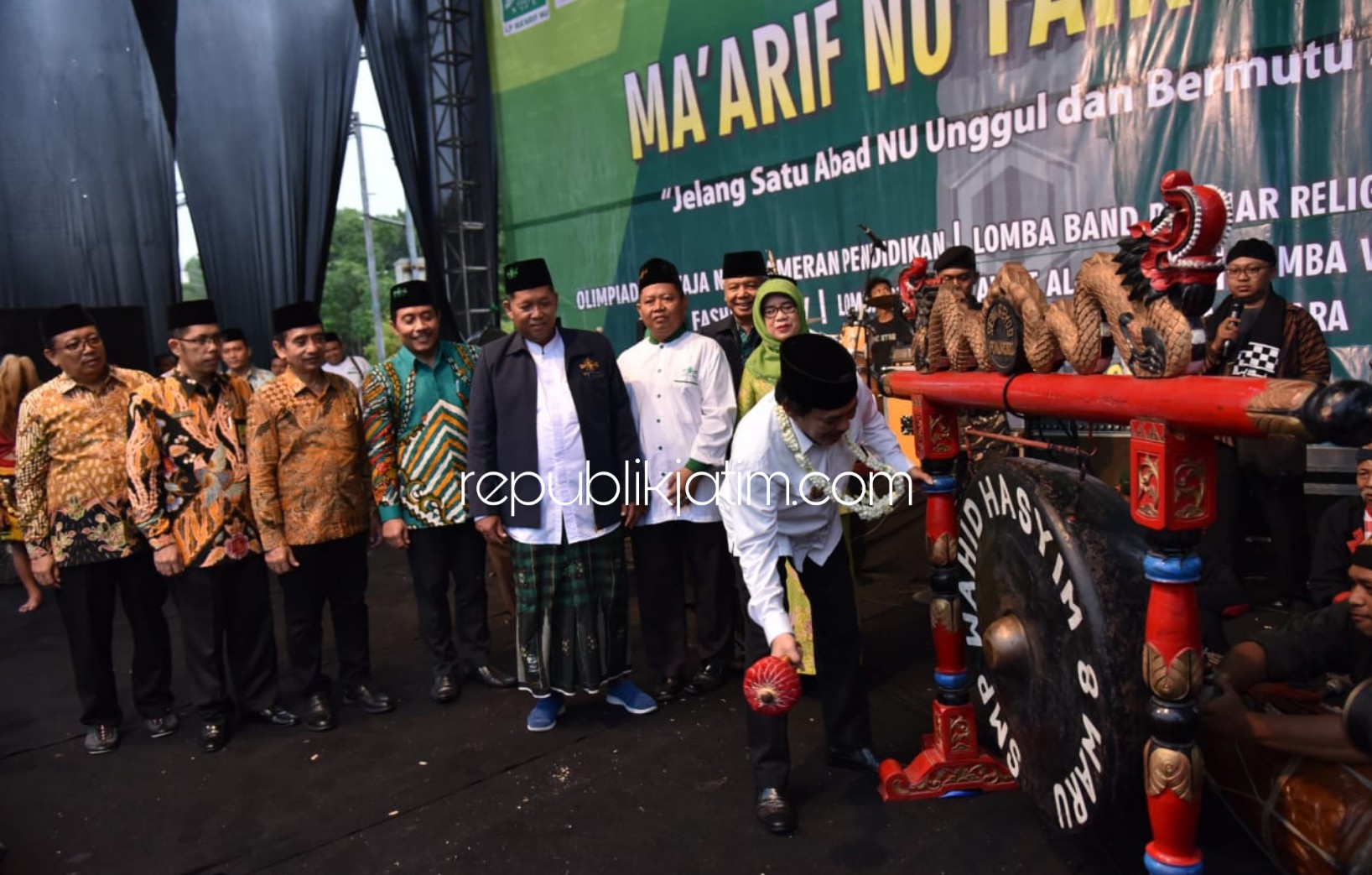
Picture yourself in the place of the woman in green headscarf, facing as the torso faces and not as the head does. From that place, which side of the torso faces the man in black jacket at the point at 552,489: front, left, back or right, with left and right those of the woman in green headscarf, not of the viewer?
right

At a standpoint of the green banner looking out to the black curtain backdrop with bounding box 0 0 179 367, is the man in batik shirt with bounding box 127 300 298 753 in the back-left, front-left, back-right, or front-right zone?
front-left

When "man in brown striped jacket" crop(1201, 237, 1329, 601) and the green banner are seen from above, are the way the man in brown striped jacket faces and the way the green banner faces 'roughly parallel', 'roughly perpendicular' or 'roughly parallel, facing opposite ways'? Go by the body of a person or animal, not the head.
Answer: roughly parallel

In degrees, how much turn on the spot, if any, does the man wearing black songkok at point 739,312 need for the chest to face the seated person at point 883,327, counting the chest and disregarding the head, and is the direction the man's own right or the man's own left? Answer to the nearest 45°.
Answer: approximately 135° to the man's own left

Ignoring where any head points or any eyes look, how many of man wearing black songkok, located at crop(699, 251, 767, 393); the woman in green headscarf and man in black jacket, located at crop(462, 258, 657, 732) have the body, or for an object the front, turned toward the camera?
3

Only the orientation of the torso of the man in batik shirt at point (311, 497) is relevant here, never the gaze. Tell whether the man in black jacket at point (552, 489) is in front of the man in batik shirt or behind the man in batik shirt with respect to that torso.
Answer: in front

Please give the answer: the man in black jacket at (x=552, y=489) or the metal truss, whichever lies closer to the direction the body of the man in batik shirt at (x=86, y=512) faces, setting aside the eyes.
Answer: the man in black jacket

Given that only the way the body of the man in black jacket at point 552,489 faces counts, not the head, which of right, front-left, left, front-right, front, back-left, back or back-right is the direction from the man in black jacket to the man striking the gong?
front-left

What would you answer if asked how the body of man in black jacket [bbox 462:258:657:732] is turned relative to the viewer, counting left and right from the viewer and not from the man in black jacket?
facing the viewer

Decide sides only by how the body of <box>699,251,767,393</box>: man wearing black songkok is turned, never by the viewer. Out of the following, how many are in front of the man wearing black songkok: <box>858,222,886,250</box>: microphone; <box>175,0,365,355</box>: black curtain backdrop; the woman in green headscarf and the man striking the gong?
2

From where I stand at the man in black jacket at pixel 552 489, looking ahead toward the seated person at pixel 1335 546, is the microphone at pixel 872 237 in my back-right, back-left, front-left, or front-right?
front-left

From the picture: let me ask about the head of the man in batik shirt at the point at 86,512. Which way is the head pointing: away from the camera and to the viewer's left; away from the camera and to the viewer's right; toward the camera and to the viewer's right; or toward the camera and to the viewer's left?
toward the camera and to the viewer's right

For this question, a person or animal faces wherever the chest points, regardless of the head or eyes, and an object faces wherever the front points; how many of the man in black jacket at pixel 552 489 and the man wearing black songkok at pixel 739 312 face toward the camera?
2

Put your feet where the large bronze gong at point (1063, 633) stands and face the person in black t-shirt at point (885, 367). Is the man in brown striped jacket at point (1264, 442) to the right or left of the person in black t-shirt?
right

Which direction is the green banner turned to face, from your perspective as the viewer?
facing the viewer and to the left of the viewer
